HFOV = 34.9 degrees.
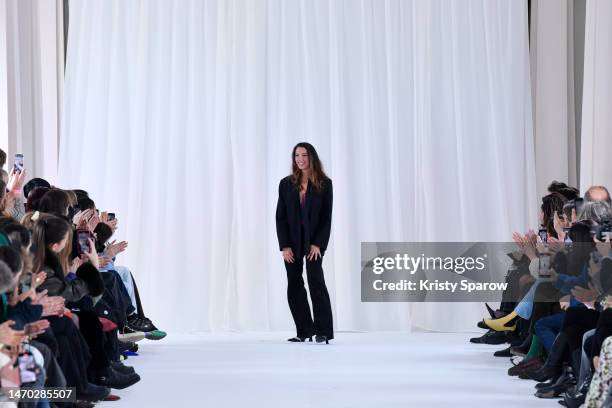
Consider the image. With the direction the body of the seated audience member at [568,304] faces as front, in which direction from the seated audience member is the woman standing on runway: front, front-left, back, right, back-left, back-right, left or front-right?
front-right

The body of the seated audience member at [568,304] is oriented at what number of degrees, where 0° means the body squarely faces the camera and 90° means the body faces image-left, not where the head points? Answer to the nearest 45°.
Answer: approximately 90°
